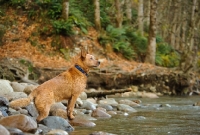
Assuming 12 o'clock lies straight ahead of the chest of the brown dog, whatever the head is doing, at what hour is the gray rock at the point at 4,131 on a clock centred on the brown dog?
The gray rock is roughly at 4 o'clock from the brown dog.

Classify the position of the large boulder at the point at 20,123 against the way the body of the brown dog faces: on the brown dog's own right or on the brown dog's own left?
on the brown dog's own right

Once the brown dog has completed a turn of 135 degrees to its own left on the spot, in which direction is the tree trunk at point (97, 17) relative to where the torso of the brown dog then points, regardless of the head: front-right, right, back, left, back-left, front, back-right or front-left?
front-right

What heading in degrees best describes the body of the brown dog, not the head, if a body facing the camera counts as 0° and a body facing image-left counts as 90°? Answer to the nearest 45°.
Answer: approximately 270°

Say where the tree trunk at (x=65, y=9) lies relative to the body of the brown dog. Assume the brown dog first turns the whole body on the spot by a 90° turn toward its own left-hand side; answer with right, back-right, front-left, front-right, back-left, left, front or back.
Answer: front

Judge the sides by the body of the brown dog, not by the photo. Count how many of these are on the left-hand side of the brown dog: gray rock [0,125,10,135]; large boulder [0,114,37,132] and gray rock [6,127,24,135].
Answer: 0

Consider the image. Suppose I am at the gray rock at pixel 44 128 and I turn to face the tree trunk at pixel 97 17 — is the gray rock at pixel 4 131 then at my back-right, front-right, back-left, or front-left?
back-left

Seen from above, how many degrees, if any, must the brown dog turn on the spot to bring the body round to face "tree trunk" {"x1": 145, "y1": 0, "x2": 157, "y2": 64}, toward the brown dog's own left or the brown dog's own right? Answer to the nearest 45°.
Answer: approximately 90° to the brown dog's own left

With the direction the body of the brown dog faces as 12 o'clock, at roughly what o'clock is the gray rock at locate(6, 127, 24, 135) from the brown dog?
The gray rock is roughly at 4 o'clock from the brown dog.
